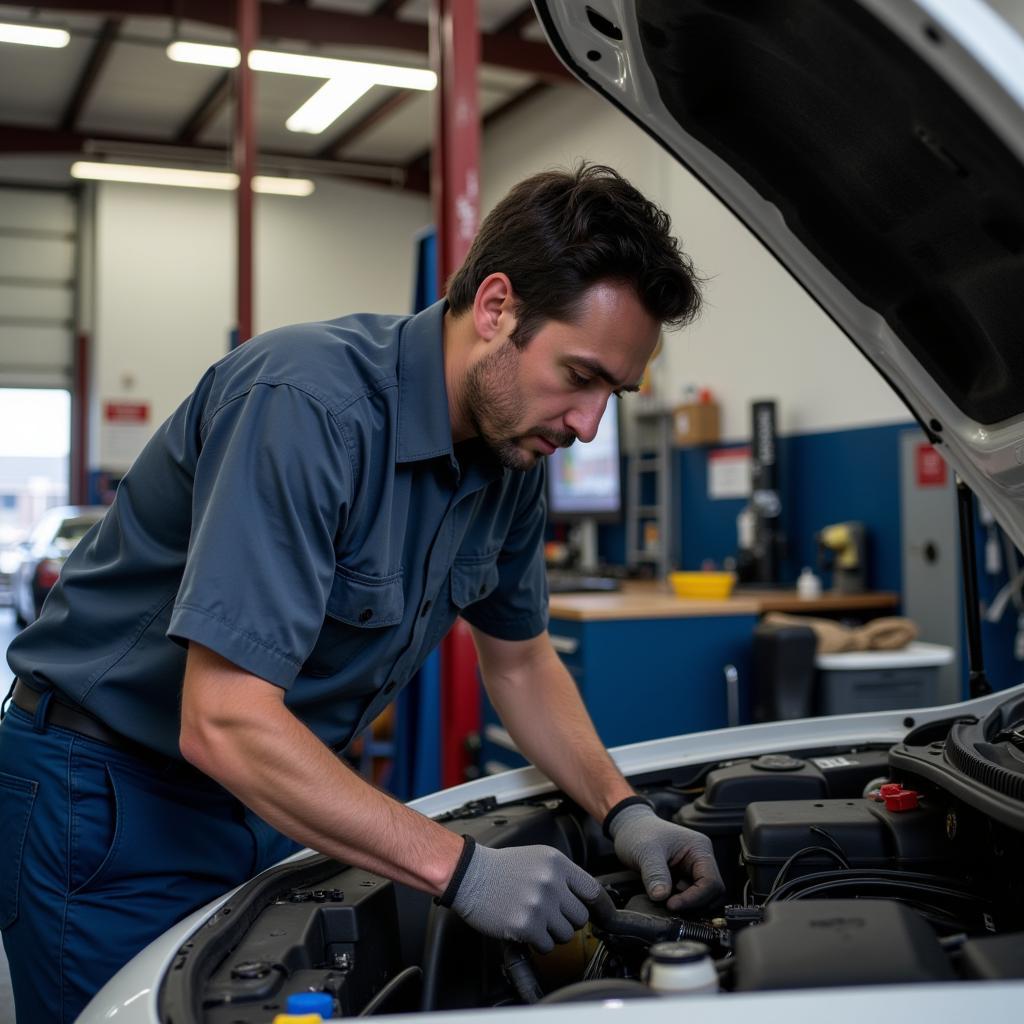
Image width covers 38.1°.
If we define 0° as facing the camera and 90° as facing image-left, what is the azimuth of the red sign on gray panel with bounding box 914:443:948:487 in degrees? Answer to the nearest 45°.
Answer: approximately 0°

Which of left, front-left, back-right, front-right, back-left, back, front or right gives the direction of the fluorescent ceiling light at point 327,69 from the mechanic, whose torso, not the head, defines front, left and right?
back-left

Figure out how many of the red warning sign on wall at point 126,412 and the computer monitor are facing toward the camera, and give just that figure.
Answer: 2

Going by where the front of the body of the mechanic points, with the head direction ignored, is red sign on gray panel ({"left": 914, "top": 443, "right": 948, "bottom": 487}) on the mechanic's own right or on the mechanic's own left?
on the mechanic's own left

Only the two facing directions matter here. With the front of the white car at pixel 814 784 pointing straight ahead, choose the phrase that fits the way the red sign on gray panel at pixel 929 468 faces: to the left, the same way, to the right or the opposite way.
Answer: to the left

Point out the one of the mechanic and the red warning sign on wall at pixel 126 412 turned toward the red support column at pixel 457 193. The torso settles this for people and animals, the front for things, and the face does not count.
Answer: the red warning sign on wall

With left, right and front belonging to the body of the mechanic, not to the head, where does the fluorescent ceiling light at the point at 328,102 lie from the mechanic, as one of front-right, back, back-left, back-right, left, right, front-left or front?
back-left

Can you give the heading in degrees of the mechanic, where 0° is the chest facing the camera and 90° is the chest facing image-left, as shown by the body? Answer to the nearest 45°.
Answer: approximately 315°
